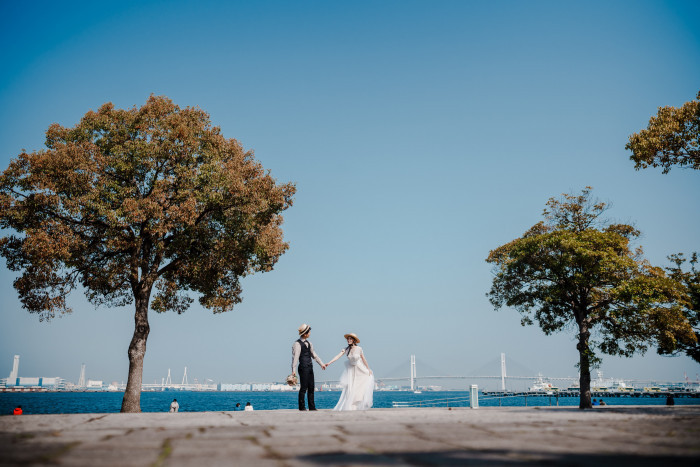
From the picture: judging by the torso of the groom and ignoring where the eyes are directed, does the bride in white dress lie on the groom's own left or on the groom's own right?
on the groom's own left

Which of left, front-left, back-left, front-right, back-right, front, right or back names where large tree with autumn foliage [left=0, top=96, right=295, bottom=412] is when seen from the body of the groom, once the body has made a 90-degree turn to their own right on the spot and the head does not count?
right

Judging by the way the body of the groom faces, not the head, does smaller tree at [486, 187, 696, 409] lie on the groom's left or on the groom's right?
on the groom's left

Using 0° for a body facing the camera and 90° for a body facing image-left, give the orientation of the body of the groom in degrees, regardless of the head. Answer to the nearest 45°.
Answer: approximately 315°

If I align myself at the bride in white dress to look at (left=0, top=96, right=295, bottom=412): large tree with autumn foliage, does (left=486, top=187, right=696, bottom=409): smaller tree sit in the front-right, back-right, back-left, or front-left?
back-right
